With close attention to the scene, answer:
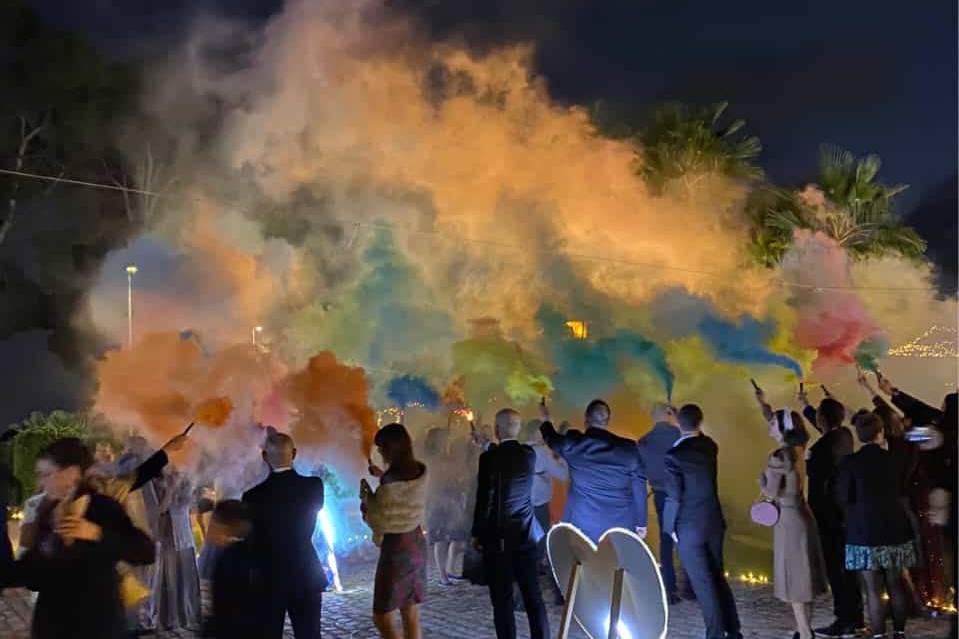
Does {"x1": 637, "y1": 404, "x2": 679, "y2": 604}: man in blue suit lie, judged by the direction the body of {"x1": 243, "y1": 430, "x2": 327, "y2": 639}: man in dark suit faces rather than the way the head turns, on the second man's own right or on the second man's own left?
on the second man's own right

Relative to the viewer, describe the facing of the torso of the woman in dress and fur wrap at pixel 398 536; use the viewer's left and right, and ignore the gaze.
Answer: facing away from the viewer and to the left of the viewer

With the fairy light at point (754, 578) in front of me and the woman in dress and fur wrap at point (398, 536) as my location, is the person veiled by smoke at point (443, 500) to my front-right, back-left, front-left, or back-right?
front-left

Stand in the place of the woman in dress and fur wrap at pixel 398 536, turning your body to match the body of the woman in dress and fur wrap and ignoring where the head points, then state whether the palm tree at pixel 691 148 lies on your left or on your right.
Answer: on your right

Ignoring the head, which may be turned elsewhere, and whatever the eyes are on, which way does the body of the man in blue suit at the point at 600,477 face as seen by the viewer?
away from the camera

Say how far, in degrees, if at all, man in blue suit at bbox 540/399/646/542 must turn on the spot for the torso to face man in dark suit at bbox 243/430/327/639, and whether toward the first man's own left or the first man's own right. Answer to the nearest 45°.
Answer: approximately 135° to the first man's own left

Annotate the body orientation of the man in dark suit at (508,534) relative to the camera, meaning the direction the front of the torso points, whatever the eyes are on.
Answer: away from the camera

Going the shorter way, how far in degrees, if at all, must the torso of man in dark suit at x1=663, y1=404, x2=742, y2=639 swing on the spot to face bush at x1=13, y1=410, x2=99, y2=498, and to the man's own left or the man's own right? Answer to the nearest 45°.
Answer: approximately 45° to the man's own left

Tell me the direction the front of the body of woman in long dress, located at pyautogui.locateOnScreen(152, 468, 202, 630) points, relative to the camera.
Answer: away from the camera

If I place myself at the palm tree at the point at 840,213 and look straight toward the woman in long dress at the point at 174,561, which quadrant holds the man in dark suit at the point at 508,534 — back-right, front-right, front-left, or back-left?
front-left

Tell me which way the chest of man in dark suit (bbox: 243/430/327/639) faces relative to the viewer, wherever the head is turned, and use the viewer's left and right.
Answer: facing away from the viewer

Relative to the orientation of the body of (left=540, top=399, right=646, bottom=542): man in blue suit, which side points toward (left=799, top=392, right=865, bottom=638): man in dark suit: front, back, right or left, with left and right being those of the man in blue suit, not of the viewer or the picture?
right

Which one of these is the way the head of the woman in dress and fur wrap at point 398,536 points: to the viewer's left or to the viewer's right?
to the viewer's left
